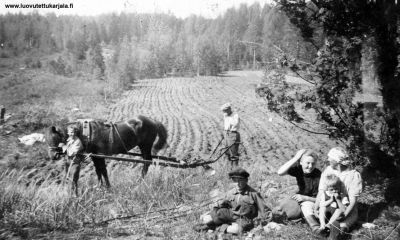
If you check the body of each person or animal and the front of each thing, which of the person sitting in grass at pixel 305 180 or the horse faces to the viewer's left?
the horse

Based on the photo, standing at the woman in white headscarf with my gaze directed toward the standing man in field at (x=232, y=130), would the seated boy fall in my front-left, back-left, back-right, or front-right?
front-left

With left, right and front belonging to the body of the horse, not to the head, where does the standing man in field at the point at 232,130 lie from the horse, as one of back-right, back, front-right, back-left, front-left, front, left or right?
back

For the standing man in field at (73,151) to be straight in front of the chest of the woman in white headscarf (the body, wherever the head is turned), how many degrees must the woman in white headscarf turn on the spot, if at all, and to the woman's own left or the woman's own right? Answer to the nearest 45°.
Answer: approximately 45° to the woman's own right

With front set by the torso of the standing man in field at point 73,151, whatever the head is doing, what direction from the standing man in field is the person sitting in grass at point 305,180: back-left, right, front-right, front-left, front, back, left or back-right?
left

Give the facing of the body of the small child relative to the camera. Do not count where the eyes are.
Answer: toward the camera

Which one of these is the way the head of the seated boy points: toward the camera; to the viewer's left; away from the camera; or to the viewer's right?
toward the camera

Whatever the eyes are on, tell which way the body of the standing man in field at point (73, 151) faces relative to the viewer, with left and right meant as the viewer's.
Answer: facing the viewer and to the left of the viewer

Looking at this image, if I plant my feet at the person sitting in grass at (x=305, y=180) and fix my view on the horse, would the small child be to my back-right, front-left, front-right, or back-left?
back-left

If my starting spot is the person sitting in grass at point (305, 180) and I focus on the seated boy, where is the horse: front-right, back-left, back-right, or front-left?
front-right

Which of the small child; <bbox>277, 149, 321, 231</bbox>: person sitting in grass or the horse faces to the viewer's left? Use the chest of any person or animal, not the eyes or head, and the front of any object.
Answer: the horse

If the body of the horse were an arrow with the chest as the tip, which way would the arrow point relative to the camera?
to the viewer's left

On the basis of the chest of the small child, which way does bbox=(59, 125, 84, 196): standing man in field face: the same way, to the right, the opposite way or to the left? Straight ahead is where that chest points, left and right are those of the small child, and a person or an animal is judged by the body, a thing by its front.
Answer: the same way

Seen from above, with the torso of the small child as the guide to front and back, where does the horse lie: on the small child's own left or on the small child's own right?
on the small child's own right

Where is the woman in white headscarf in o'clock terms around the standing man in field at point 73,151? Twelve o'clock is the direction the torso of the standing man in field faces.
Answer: The woman in white headscarf is roughly at 9 o'clock from the standing man in field.

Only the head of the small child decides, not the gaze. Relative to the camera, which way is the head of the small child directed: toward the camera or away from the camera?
toward the camera
